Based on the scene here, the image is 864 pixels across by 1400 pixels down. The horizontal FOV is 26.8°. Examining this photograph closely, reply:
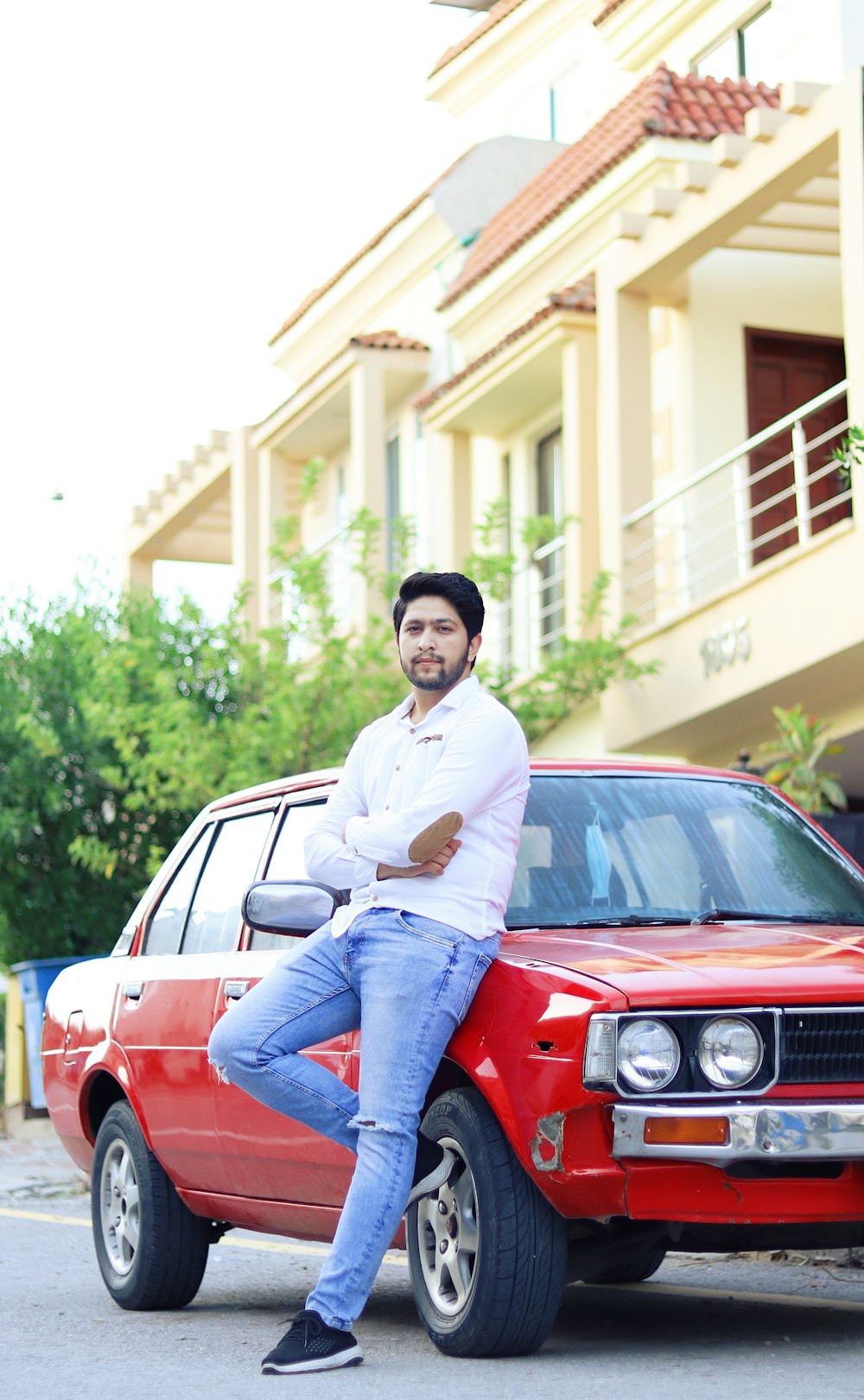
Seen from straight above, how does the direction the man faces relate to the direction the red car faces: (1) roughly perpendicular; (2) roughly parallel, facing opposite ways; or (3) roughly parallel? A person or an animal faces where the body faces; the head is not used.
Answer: roughly perpendicular

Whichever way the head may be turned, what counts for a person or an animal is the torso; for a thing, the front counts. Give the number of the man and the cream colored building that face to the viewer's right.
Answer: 0

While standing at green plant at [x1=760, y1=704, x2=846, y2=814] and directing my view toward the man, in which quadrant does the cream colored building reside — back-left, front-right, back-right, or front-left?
back-right

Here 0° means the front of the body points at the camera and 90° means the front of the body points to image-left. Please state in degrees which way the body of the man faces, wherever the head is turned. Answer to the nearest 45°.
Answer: approximately 45°

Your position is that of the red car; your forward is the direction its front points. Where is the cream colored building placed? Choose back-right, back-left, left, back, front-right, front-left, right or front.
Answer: back-left

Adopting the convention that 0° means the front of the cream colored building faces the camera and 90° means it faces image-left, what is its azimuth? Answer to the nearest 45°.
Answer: approximately 45°

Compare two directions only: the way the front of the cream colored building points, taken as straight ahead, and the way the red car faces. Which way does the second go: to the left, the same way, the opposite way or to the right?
to the left

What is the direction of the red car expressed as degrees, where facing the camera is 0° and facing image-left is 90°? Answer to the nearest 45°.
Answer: approximately 315°
